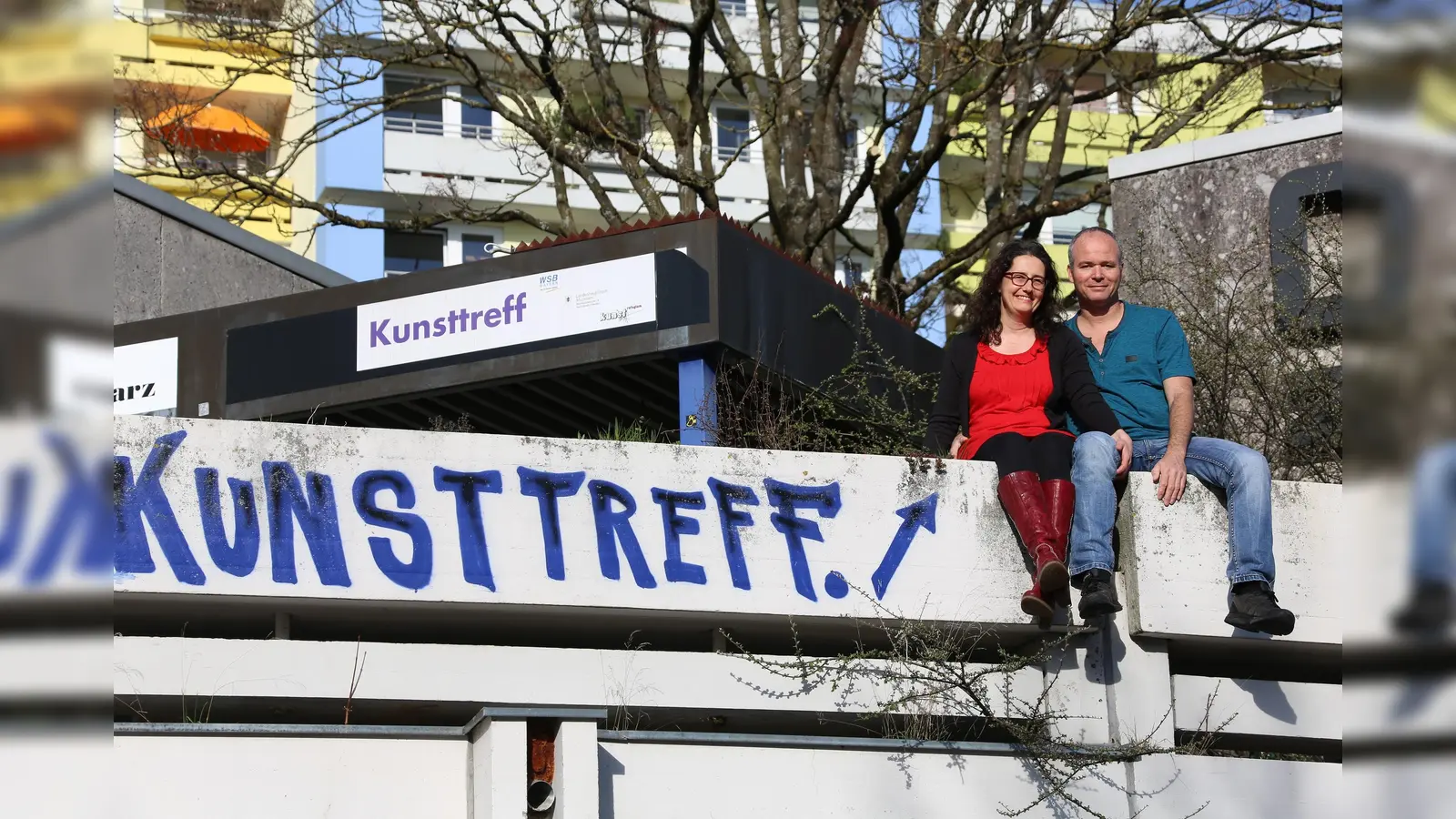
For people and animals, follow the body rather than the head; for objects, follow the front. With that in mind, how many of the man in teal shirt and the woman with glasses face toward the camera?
2

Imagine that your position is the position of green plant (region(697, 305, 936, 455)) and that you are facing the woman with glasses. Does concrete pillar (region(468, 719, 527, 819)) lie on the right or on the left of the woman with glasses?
right

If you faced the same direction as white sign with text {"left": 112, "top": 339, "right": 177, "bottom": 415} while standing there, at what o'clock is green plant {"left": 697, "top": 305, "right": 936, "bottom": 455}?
The green plant is roughly at 9 o'clock from the white sign with text.

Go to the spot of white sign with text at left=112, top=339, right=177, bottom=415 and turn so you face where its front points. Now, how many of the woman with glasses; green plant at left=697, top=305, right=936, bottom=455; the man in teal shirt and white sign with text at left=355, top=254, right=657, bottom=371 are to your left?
4

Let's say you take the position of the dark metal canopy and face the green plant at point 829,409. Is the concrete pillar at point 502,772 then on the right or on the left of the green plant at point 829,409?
right

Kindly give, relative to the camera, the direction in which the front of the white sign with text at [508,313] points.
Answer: facing the viewer and to the left of the viewer

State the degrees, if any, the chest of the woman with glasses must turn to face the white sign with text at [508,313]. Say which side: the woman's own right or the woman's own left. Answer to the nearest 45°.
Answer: approximately 135° to the woman's own right

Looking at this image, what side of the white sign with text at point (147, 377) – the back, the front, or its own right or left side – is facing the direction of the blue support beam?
left

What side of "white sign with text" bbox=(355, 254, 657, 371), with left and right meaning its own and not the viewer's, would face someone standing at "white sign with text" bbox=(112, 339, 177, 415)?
right
